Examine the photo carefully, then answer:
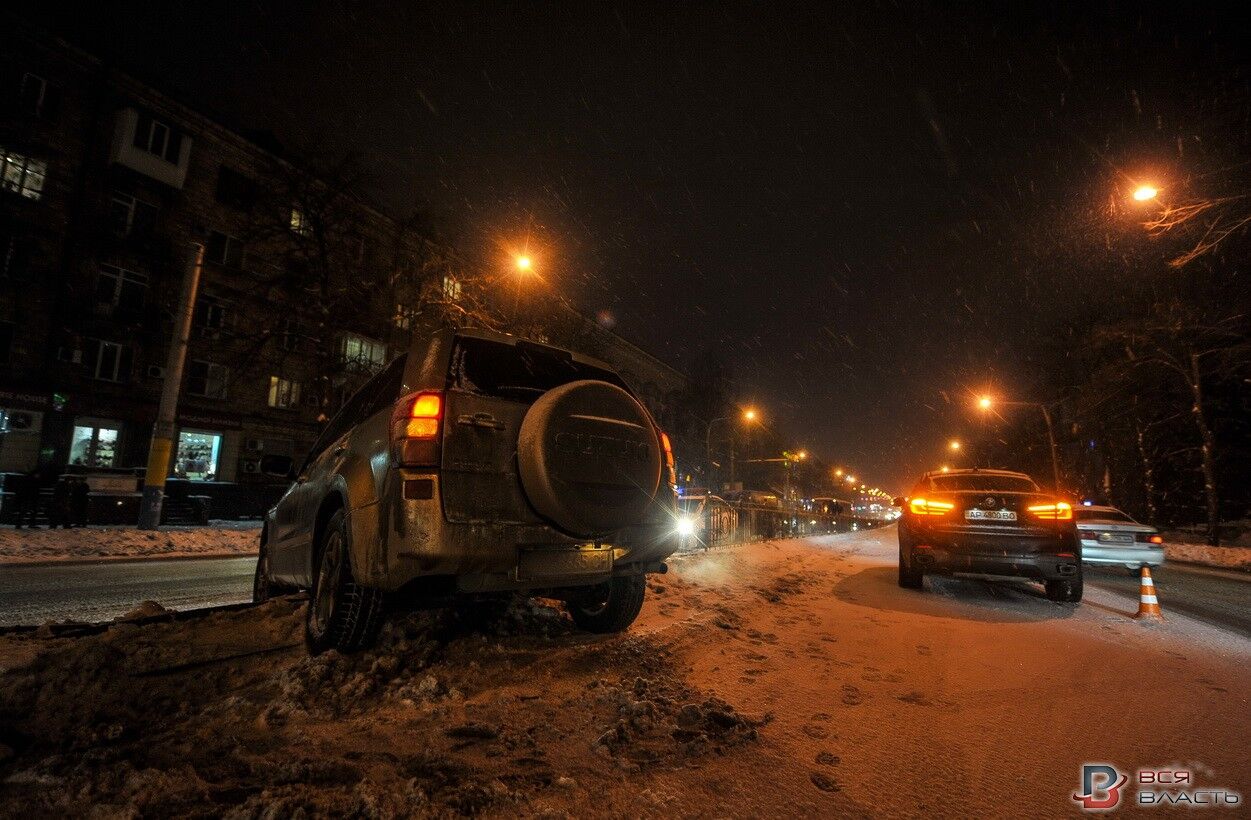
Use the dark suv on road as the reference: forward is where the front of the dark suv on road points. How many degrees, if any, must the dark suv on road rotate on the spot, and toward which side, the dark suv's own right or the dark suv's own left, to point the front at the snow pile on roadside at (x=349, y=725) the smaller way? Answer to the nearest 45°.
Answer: approximately 180°

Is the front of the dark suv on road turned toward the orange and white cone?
no

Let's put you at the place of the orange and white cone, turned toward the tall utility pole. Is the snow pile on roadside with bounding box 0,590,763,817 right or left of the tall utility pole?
left

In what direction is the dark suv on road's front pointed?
away from the camera

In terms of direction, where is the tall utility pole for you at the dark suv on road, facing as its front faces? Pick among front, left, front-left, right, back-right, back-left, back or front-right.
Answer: left

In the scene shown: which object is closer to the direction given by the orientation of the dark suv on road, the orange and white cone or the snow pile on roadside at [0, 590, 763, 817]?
the orange and white cone
